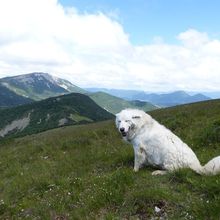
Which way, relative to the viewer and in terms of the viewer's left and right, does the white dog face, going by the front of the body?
facing to the left of the viewer
